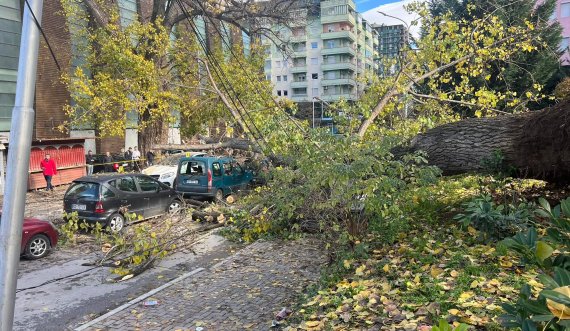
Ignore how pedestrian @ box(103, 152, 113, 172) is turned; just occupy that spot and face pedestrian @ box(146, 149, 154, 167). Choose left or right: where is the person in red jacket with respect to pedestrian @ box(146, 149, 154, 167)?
right

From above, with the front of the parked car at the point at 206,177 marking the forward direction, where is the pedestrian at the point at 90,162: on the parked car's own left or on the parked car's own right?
on the parked car's own left

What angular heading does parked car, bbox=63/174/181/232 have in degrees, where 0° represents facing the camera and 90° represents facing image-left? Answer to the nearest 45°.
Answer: approximately 225°

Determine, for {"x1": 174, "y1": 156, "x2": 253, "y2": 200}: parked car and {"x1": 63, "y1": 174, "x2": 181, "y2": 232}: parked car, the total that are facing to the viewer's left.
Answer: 0

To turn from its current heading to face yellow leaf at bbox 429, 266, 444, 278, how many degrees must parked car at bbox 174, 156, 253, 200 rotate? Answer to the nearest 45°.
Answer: approximately 135° to its right

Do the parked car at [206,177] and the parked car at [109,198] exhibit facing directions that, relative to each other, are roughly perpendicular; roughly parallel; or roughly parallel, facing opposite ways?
roughly parallel

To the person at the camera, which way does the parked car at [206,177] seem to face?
facing away from the viewer and to the right of the viewer

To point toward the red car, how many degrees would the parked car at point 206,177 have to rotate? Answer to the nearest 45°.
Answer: approximately 180°

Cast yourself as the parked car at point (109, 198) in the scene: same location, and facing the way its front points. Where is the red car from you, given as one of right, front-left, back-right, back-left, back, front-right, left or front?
back

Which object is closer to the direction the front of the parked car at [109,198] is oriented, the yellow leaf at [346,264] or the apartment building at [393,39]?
the apartment building
